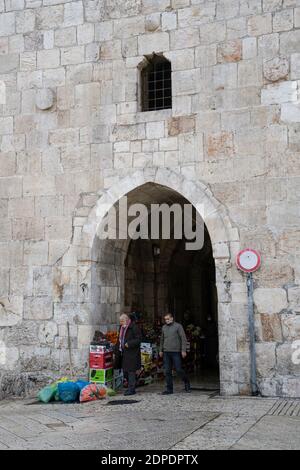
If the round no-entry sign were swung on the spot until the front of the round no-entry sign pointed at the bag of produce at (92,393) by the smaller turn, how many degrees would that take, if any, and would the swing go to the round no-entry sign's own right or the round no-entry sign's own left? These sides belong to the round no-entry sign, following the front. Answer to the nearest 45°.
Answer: approximately 90° to the round no-entry sign's own right

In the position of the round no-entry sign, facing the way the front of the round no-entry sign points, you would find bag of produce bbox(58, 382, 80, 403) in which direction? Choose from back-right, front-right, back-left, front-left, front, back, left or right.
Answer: right

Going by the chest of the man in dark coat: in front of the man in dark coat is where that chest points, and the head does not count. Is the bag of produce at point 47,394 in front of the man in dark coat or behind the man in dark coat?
in front

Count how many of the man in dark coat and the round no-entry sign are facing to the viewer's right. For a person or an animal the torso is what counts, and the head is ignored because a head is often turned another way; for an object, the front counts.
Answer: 0

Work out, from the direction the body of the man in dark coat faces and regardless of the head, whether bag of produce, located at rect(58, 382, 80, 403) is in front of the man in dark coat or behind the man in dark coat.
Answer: in front

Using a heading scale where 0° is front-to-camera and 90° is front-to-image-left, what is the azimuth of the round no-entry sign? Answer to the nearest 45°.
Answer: approximately 0°

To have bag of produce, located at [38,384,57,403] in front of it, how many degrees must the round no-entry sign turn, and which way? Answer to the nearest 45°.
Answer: approximately 90° to its right

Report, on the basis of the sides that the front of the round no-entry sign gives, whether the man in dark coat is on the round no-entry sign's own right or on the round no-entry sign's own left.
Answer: on the round no-entry sign's own right
